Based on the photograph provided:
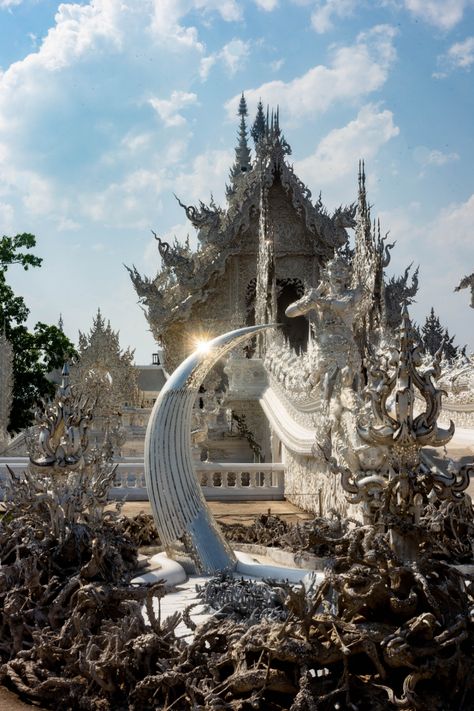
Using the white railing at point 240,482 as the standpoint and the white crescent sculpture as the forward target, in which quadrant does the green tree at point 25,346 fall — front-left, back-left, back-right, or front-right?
back-right

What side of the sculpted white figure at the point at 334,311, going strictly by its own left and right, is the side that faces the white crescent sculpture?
front
